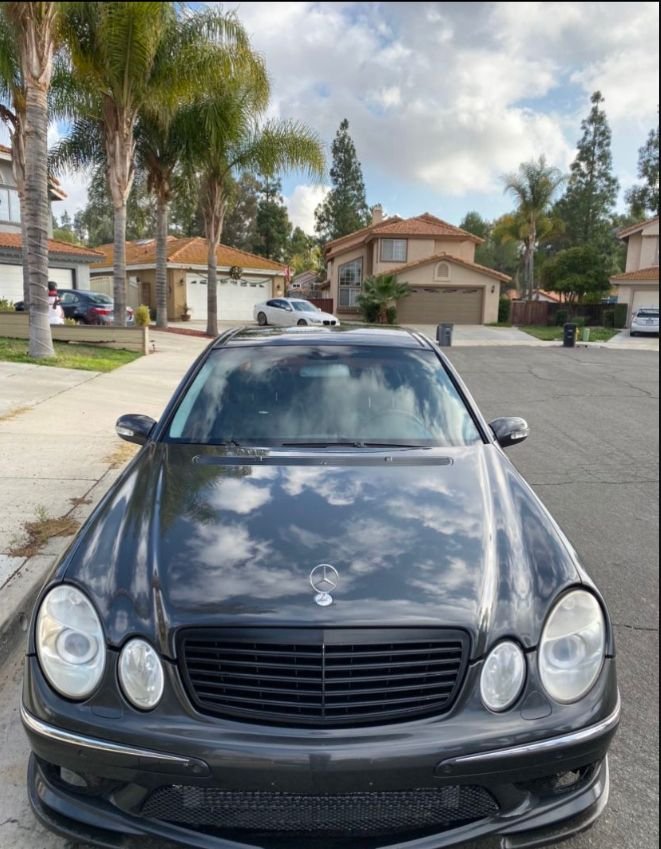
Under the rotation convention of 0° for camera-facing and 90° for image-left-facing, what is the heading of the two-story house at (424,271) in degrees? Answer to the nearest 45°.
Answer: approximately 0°

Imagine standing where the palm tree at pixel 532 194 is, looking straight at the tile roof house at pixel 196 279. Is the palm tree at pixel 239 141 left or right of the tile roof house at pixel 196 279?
left

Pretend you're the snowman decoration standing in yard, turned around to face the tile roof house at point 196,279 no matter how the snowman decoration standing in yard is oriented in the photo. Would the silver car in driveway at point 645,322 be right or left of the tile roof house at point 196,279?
right

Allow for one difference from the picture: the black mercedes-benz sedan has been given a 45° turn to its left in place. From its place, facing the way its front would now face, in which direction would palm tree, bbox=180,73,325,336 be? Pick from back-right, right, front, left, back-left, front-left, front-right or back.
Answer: back-left

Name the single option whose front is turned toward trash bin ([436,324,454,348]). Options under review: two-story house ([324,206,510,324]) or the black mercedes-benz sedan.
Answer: the two-story house

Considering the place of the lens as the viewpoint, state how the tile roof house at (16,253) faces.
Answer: facing the viewer and to the right of the viewer

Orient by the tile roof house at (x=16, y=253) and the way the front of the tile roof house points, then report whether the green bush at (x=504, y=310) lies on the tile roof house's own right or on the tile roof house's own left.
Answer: on the tile roof house's own left

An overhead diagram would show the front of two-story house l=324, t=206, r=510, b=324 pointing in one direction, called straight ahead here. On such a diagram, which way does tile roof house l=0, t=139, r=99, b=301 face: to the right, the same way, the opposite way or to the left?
to the left

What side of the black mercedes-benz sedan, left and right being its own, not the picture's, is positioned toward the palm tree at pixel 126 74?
back

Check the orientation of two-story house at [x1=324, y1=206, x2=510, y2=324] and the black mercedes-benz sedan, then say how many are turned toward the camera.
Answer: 2

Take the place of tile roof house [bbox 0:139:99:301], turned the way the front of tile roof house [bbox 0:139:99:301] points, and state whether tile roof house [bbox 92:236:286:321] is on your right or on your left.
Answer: on your left
